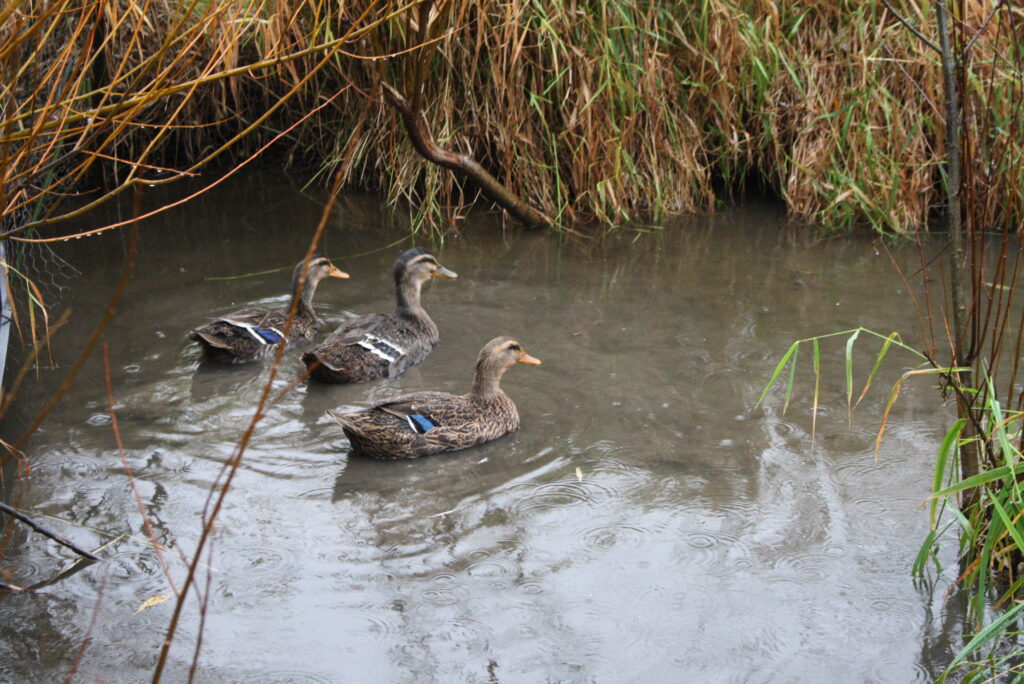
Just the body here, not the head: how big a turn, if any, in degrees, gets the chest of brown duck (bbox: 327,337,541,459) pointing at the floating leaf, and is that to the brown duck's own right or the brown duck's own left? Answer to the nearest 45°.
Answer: approximately 135° to the brown duck's own right

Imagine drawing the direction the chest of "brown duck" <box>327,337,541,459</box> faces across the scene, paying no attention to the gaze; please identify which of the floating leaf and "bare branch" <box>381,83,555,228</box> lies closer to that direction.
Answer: the bare branch

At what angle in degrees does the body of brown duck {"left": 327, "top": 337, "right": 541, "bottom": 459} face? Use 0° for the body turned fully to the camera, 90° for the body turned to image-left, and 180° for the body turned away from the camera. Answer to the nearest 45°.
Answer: approximately 270°

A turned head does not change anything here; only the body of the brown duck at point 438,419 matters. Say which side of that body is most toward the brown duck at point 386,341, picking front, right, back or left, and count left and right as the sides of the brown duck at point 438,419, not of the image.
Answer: left

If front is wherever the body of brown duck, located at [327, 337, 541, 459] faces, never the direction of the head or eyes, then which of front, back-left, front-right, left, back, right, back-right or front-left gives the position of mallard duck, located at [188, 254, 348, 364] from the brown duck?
back-left

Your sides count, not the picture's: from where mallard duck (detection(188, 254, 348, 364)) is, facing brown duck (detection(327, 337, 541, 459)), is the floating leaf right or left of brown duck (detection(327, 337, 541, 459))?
right

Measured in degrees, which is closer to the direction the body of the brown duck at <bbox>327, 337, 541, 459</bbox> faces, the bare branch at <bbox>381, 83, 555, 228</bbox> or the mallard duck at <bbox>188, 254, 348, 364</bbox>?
the bare branch

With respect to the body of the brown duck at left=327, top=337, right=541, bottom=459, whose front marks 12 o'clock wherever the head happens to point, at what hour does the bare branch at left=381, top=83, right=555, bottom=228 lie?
The bare branch is roughly at 9 o'clock from the brown duck.
